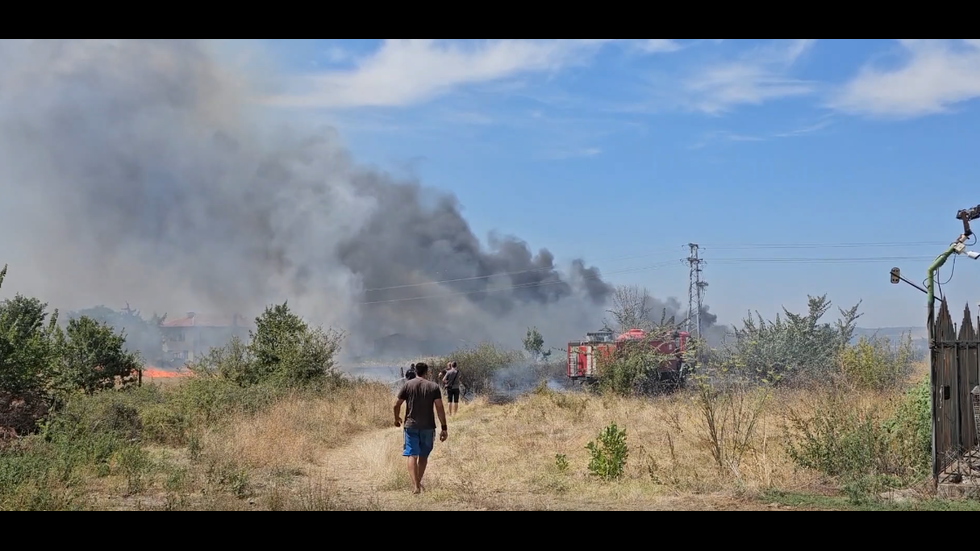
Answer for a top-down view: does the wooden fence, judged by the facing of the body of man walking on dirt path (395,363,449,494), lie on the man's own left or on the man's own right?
on the man's own right

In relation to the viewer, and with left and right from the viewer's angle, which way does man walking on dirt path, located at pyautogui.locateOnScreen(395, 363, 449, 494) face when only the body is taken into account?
facing away from the viewer

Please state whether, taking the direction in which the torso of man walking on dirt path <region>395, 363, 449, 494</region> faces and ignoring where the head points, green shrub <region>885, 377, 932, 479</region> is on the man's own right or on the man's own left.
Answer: on the man's own right

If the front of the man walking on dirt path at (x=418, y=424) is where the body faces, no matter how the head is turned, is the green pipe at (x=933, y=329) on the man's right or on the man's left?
on the man's right

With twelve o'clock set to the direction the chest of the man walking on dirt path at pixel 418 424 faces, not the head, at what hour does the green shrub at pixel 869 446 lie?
The green shrub is roughly at 3 o'clock from the man walking on dirt path.

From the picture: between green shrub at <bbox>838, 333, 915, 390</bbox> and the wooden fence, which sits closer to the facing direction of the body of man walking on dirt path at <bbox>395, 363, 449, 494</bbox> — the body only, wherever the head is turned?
the green shrub

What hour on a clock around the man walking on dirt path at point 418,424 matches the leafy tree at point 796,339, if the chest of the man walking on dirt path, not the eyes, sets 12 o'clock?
The leafy tree is roughly at 1 o'clock from the man walking on dirt path.

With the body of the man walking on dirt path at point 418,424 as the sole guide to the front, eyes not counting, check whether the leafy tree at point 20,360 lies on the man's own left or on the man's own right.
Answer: on the man's own left

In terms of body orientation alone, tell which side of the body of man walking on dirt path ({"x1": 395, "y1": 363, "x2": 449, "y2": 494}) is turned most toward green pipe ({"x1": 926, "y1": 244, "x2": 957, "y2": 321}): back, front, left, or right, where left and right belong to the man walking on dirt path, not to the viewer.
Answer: right

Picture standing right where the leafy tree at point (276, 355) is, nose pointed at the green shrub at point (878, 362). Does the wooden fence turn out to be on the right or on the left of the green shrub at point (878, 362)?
right

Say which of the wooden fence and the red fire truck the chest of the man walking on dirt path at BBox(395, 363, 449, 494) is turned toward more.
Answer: the red fire truck
